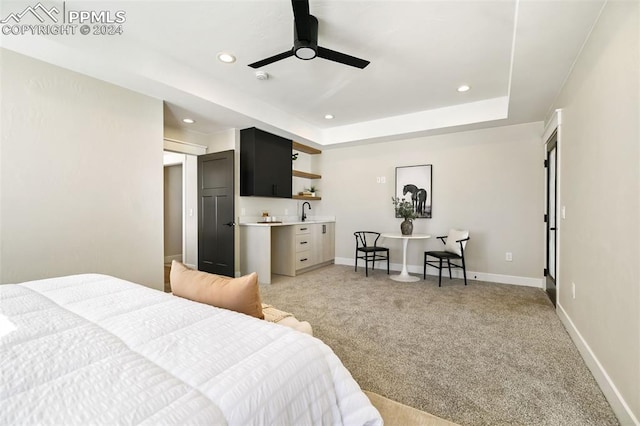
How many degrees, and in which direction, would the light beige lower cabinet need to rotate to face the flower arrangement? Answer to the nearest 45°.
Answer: approximately 45° to its left

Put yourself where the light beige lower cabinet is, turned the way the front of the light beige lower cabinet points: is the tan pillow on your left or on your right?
on your right

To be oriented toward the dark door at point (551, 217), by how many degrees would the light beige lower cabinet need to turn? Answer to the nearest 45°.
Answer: approximately 45° to its left

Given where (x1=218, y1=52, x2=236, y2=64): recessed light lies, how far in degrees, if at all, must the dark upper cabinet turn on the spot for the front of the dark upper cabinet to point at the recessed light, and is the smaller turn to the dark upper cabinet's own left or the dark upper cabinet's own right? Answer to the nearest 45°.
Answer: approximately 45° to the dark upper cabinet's own right

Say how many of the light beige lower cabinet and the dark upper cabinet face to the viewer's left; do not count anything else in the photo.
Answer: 0

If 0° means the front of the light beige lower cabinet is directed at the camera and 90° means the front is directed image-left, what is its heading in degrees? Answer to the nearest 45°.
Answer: approximately 315°

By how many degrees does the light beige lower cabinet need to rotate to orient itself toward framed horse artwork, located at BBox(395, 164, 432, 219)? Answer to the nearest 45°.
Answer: approximately 45° to its left

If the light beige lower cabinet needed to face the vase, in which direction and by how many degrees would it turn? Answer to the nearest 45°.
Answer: approximately 45° to its left

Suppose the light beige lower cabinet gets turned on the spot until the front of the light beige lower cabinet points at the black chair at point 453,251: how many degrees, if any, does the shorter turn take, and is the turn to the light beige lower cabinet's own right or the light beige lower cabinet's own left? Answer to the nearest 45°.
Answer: approximately 45° to the light beige lower cabinet's own left

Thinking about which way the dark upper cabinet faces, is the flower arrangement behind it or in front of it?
in front

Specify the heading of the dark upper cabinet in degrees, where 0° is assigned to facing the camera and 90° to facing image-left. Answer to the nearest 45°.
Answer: approximately 315°
